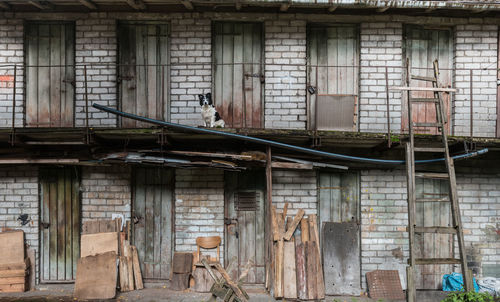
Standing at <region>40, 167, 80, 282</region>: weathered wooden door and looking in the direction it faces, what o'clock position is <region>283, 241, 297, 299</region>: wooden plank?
The wooden plank is roughly at 10 o'clock from the weathered wooden door.

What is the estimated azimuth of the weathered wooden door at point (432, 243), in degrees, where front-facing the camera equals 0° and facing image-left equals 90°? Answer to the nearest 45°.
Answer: approximately 0°

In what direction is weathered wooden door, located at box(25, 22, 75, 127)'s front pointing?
toward the camera

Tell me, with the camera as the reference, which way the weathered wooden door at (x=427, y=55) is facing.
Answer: facing the viewer

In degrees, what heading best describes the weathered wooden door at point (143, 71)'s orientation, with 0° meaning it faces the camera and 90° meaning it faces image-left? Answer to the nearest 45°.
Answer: approximately 0°

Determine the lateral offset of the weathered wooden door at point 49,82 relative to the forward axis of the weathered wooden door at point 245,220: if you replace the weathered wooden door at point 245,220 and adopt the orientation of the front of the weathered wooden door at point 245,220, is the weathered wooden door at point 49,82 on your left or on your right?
on your right

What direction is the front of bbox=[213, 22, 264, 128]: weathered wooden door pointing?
toward the camera

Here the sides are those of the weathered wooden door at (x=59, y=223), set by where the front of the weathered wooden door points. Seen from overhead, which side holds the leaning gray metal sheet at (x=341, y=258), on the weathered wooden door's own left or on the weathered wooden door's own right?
on the weathered wooden door's own left
